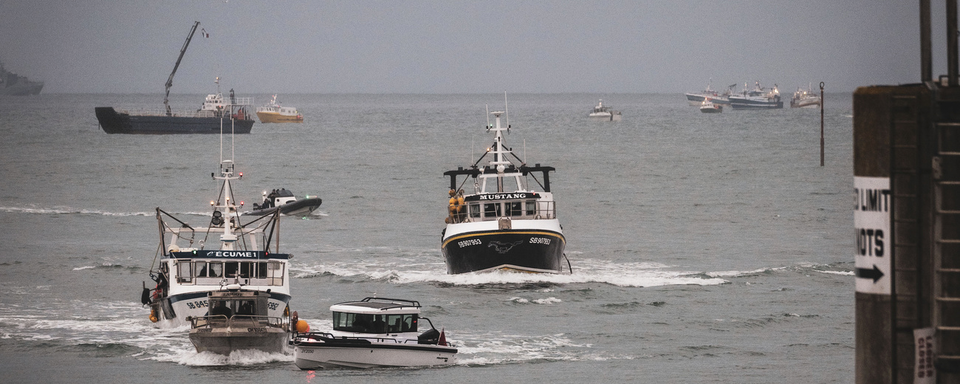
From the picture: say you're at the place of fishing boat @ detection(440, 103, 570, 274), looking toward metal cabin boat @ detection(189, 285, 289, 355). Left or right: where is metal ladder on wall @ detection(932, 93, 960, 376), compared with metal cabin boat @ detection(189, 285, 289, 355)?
left

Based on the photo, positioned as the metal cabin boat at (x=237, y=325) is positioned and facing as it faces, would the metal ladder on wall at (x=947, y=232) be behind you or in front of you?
in front

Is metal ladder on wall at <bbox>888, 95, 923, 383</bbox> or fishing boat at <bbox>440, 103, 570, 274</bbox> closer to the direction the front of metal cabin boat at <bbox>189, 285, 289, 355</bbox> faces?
the metal ladder on wall

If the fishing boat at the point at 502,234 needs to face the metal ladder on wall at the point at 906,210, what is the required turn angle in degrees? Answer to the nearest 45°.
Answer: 0° — it already faces it

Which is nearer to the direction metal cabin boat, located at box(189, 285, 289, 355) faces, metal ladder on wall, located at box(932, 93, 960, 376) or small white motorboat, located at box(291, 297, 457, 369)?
the metal ladder on wall

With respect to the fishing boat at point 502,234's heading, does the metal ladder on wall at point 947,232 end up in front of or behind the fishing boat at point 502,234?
in front

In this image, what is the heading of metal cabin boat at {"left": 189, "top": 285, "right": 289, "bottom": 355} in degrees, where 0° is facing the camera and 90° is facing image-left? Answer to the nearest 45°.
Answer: approximately 0°

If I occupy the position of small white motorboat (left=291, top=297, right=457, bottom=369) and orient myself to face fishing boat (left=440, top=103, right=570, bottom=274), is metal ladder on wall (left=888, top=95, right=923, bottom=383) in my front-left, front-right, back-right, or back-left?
back-right

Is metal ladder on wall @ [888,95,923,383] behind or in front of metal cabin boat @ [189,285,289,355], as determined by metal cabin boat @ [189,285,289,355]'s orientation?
in front

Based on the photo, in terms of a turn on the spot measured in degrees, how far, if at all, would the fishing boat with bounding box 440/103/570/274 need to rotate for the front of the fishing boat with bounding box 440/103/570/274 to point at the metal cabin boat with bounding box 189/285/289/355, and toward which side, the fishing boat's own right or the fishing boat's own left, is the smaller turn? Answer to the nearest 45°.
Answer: approximately 45° to the fishing boat's own right

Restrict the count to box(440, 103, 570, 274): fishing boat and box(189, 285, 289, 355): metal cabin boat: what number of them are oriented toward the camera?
2
